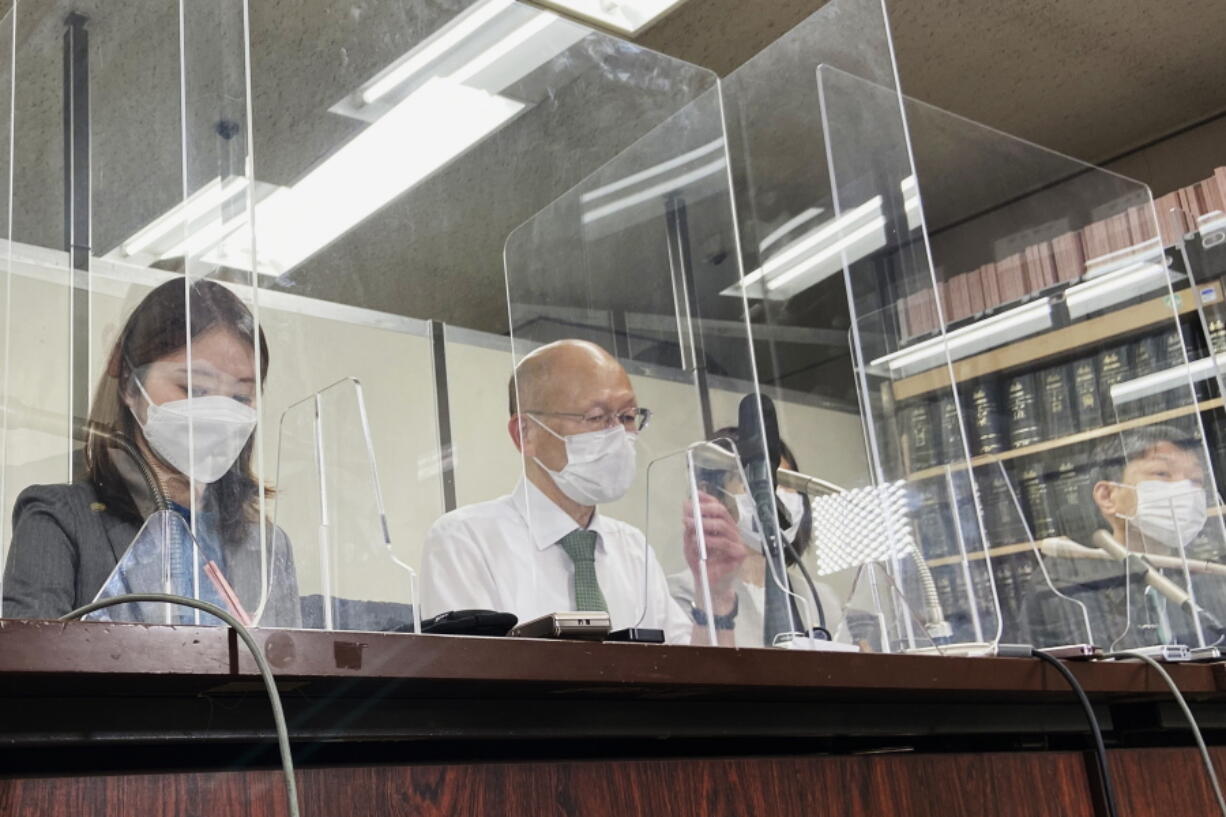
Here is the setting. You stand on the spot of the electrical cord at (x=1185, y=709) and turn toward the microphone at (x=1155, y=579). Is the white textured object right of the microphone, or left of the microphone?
left

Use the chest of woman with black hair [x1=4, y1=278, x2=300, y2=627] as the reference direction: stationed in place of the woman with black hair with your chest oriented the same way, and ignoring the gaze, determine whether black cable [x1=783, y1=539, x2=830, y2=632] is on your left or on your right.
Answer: on your left

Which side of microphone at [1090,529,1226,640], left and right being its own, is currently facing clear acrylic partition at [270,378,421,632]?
left

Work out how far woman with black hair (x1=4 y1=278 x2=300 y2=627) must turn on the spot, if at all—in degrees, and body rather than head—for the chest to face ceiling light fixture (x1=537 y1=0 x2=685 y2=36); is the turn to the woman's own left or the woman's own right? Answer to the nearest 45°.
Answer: approximately 90° to the woman's own left

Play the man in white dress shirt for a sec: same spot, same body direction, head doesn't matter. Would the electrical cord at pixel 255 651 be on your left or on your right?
on your right
